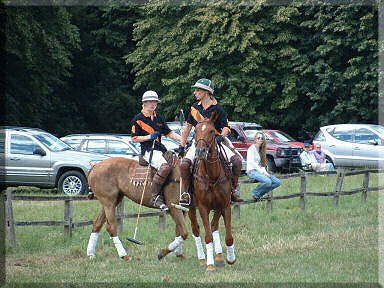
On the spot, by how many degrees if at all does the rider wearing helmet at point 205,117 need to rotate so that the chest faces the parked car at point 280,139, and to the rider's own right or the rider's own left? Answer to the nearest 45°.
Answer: approximately 180°

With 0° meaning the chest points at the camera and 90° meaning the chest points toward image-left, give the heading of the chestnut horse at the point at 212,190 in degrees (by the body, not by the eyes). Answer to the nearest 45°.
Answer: approximately 0°

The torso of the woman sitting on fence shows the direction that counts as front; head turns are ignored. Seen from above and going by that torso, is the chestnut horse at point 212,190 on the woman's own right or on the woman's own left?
on the woman's own right

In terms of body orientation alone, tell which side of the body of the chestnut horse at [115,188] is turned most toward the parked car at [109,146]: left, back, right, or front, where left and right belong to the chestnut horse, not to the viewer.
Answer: left

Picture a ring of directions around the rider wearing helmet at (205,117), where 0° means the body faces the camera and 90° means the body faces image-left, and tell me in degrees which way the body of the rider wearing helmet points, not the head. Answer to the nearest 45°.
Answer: approximately 0°

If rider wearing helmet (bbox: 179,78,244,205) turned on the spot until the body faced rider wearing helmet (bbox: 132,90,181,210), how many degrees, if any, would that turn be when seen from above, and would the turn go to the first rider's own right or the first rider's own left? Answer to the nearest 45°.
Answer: approximately 135° to the first rider's own right
